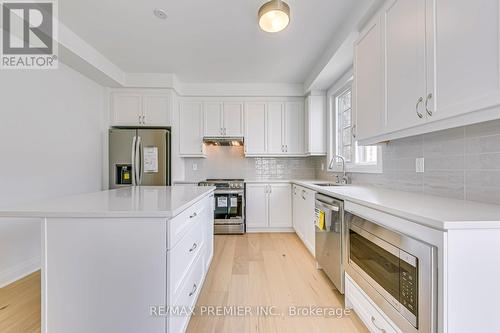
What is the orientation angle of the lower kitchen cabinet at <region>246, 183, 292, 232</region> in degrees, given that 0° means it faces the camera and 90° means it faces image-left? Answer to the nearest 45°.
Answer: approximately 0°

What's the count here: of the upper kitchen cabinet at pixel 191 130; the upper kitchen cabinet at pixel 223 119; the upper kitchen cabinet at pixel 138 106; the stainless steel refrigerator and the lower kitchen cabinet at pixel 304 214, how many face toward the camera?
4

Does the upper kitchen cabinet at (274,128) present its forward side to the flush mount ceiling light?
yes

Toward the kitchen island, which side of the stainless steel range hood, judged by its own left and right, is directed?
front

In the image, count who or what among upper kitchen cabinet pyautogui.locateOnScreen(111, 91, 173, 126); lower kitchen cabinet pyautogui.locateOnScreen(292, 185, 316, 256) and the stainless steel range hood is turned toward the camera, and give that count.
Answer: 2

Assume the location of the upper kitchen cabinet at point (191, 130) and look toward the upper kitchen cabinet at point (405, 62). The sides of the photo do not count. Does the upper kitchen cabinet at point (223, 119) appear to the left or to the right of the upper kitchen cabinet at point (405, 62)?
left

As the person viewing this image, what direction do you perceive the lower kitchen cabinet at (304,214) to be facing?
facing to the left of the viewer

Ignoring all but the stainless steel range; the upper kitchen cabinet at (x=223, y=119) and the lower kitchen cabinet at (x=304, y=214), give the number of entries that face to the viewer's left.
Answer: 1

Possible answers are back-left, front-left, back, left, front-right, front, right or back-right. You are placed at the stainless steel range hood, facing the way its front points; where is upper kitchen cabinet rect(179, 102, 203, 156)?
right
